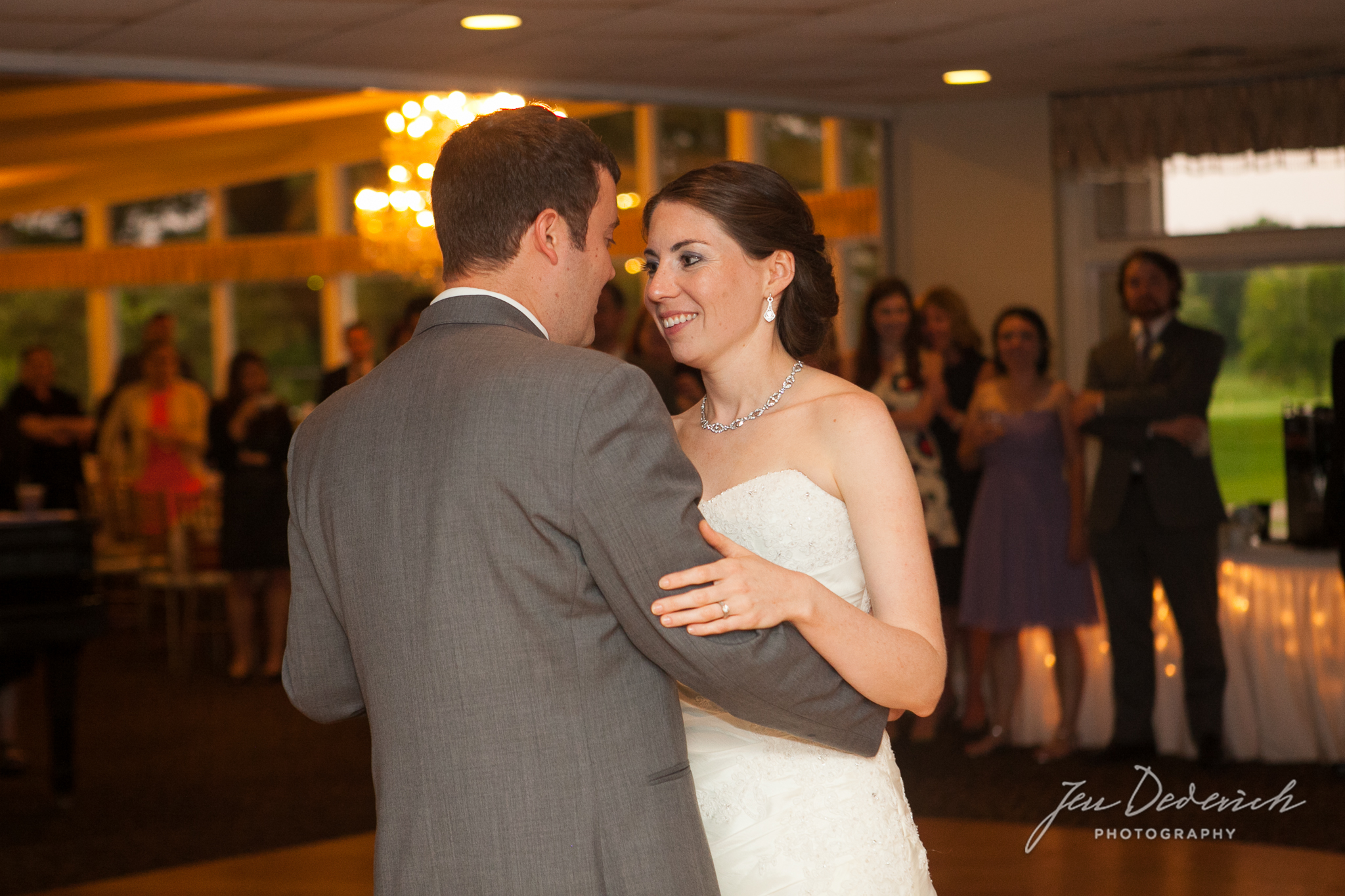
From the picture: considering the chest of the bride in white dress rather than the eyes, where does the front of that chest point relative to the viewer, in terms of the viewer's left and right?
facing the viewer and to the left of the viewer

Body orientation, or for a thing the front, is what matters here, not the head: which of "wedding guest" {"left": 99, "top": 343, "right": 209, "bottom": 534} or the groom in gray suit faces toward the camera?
the wedding guest

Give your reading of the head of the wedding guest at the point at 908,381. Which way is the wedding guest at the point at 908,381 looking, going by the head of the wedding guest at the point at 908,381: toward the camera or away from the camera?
toward the camera

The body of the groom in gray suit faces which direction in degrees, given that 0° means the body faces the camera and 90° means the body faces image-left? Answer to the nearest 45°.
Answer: approximately 225°

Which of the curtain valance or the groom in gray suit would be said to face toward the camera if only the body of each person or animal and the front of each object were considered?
the curtain valance

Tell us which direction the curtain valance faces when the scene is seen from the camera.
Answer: facing the viewer

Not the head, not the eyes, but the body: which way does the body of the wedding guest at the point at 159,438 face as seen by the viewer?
toward the camera

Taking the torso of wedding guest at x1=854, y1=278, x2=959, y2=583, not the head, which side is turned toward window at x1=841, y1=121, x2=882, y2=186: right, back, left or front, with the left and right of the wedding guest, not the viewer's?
back

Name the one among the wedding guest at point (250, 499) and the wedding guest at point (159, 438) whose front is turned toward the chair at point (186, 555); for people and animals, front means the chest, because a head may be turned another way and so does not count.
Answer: the wedding guest at point (159, 438)

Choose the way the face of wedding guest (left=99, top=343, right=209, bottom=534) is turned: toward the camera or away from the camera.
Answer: toward the camera

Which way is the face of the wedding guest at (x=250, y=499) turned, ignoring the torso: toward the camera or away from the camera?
toward the camera

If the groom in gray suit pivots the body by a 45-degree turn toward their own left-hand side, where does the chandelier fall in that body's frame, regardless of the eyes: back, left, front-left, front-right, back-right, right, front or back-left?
front

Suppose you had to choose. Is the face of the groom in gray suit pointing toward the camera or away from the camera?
away from the camera
